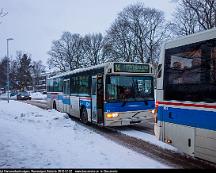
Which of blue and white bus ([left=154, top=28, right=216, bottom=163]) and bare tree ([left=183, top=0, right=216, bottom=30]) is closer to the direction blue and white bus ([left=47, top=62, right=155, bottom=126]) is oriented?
the blue and white bus

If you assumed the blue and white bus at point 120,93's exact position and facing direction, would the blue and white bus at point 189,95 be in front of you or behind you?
in front

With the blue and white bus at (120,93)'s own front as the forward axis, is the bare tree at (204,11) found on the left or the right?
on its left

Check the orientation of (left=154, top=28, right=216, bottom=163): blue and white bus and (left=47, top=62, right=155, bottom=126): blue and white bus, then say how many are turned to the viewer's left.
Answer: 0

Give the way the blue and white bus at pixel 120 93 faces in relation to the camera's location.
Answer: facing the viewer and to the right of the viewer

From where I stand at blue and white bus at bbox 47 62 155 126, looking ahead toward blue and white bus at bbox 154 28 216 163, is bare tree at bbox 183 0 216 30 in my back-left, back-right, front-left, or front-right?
back-left
